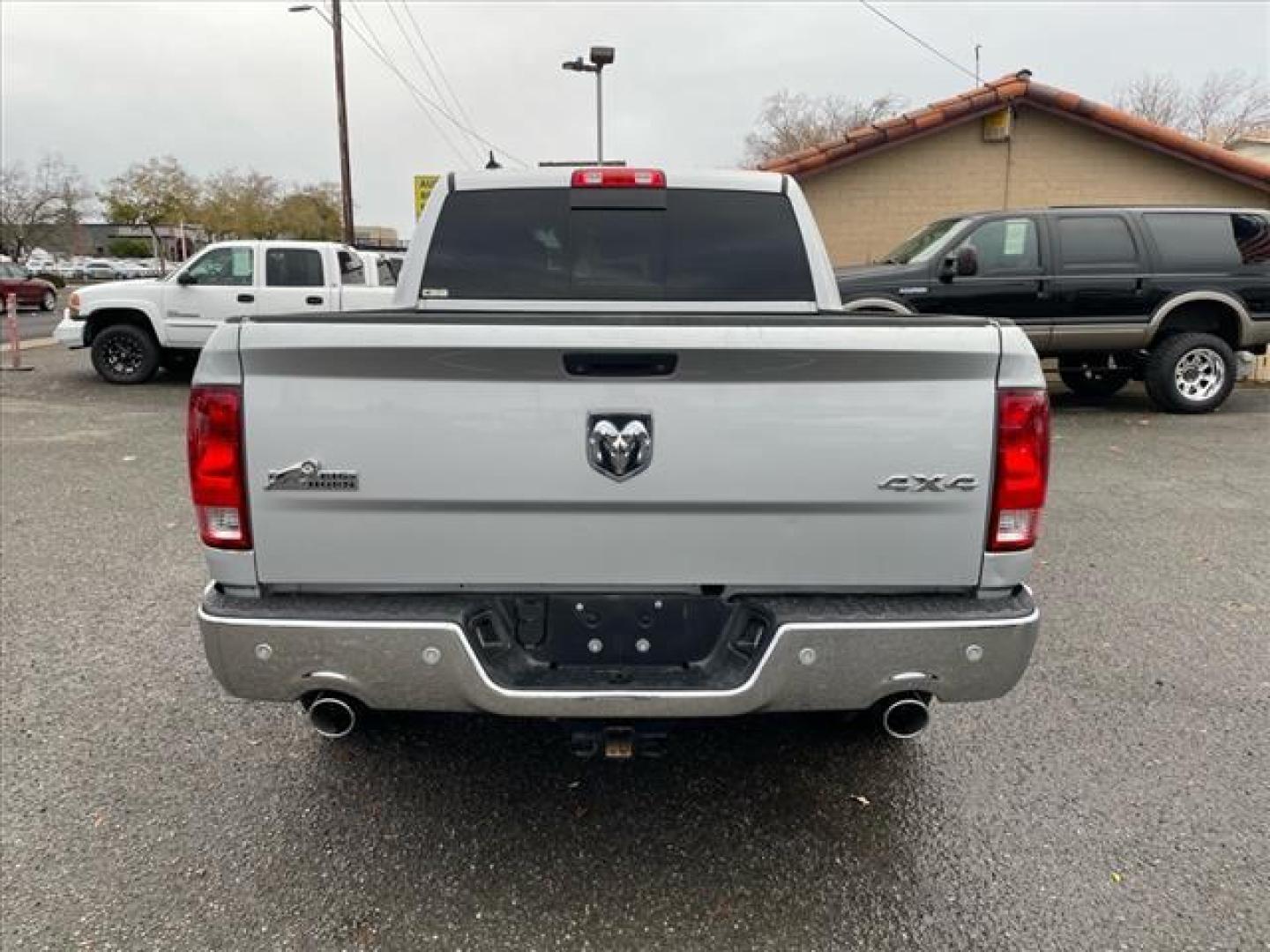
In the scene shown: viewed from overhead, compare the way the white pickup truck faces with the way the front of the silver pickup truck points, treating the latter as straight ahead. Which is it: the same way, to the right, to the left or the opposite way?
to the left

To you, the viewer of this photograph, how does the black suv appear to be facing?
facing to the left of the viewer

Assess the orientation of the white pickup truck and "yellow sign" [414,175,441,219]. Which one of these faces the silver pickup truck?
the yellow sign

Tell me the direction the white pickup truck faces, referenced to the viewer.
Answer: facing to the left of the viewer

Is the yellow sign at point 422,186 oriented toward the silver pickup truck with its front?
yes

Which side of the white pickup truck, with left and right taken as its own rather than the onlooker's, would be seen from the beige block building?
back

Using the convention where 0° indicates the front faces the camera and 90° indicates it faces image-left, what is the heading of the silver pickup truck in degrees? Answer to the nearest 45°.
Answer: approximately 180°
